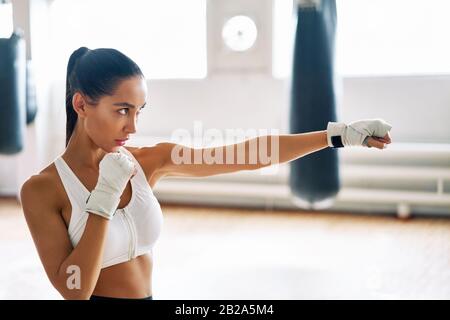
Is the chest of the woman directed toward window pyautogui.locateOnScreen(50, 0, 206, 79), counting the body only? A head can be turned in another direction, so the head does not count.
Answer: no

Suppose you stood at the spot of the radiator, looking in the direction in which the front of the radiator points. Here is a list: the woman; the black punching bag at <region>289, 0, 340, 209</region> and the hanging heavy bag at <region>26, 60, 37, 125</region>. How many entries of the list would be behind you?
0

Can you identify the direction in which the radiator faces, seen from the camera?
facing the viewer

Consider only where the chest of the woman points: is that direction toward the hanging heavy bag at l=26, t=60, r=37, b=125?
no

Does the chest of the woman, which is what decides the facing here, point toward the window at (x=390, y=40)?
no

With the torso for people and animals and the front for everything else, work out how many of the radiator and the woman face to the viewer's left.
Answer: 0

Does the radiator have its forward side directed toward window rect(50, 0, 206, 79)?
no

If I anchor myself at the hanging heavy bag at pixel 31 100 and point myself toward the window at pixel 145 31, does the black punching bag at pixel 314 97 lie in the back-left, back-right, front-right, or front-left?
front-right

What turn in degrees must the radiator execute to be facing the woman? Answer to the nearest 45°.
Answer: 0° — it already faces them

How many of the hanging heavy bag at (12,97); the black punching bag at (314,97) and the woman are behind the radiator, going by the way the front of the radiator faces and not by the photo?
0

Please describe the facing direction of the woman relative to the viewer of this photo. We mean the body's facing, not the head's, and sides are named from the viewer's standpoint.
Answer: facing the viewer and to the right of the viewer
